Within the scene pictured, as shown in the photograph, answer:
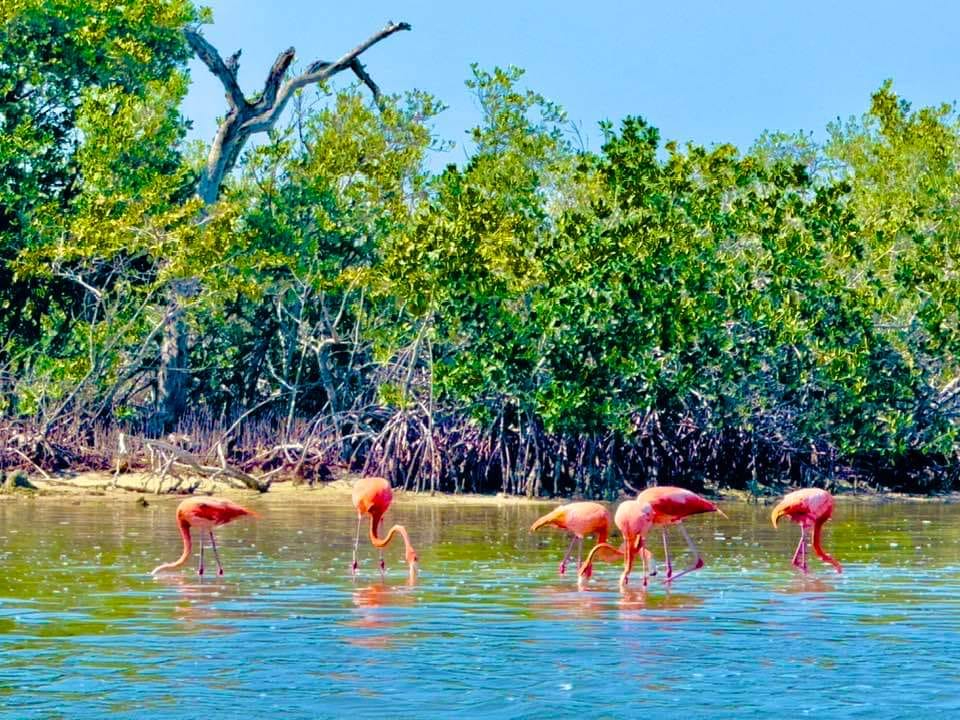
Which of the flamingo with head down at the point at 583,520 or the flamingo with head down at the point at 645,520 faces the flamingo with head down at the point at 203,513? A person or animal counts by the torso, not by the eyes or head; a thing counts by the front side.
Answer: the flamingo with head down at the point at 645,520

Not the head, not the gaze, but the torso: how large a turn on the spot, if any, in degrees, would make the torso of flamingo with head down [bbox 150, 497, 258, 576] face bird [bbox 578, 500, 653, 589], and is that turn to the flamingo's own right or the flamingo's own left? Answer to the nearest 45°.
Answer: approximately 135° to the flamingo's own left

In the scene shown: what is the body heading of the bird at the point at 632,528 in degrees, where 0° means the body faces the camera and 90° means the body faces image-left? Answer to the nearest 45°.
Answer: approximately 45°

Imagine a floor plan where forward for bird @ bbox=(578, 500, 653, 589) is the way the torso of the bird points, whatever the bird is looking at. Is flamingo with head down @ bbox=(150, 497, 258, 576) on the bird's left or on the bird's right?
on the bird's right

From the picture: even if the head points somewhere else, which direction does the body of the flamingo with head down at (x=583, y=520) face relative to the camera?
to the viewer's right

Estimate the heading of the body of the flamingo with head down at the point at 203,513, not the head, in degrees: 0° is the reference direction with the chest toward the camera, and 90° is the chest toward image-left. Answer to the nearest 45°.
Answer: approximately 90°

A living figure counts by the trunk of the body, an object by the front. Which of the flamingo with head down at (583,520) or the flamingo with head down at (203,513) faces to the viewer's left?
the flamingo with head down at (203,513)

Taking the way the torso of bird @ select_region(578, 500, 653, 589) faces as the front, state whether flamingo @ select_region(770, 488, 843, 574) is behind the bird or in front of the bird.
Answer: behind
